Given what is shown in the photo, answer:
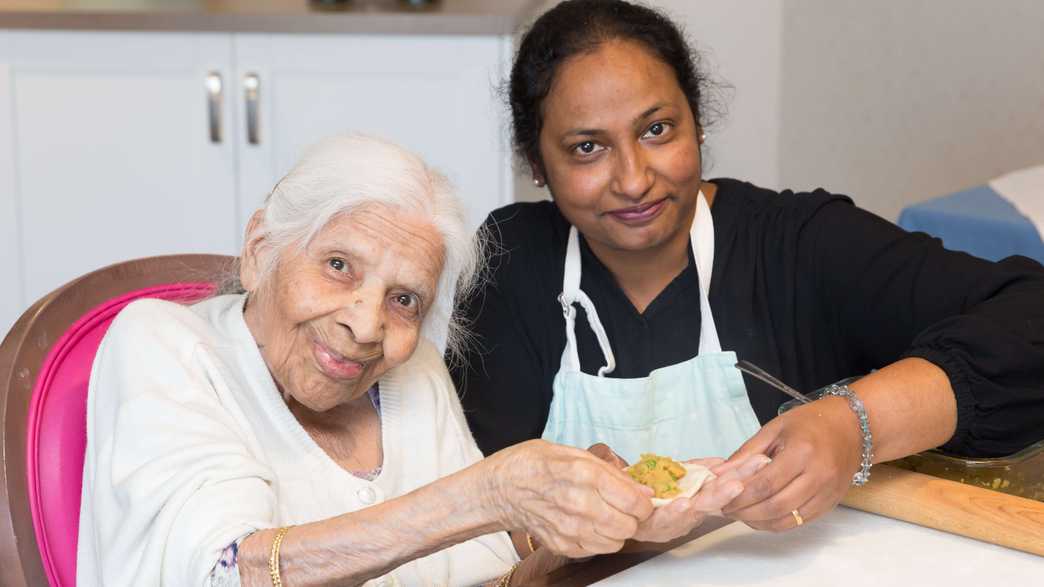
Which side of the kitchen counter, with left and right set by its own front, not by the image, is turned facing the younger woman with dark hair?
front

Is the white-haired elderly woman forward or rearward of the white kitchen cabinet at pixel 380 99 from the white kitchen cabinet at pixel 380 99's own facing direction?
forward

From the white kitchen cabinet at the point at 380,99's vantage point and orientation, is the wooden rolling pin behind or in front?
in front

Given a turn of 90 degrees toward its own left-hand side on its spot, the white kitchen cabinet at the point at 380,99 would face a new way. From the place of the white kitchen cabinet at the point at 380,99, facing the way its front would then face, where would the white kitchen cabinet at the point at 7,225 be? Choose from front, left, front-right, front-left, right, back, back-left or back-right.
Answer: back

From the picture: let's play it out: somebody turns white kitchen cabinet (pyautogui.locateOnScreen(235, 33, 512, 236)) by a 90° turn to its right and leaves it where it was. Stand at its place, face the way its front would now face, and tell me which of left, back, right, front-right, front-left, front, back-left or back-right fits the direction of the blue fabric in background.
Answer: back-left

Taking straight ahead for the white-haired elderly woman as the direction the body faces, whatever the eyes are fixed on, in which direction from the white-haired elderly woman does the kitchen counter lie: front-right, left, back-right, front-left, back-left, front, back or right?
back-left

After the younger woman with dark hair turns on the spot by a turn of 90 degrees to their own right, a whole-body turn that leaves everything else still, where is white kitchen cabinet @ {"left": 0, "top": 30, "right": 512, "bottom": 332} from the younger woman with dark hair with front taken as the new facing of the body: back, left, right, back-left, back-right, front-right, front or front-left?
front-right

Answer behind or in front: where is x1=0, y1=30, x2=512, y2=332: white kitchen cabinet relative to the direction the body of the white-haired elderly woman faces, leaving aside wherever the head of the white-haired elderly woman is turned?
behind

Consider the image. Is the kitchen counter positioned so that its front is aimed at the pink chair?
yes

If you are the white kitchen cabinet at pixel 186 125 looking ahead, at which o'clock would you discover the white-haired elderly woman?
The white-haired elderly woman is roughly at 12 o'clock from the white kitchen cabinet.
